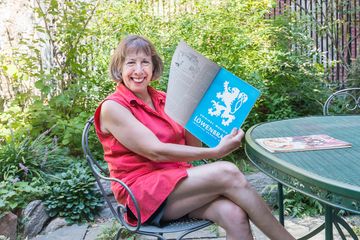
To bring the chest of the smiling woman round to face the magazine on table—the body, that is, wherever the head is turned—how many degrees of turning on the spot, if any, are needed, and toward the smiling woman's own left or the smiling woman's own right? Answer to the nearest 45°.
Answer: approximately 45° to the smiling woman's own left

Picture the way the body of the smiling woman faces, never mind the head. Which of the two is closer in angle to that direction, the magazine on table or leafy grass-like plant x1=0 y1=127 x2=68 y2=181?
the magazine on table

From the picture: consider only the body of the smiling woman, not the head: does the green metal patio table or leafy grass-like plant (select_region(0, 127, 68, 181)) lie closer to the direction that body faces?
the green metal patio table

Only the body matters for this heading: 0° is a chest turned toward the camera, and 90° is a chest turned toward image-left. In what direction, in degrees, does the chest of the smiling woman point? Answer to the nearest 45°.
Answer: approximately 315°

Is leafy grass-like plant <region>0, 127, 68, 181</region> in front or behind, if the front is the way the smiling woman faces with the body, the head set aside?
behind
